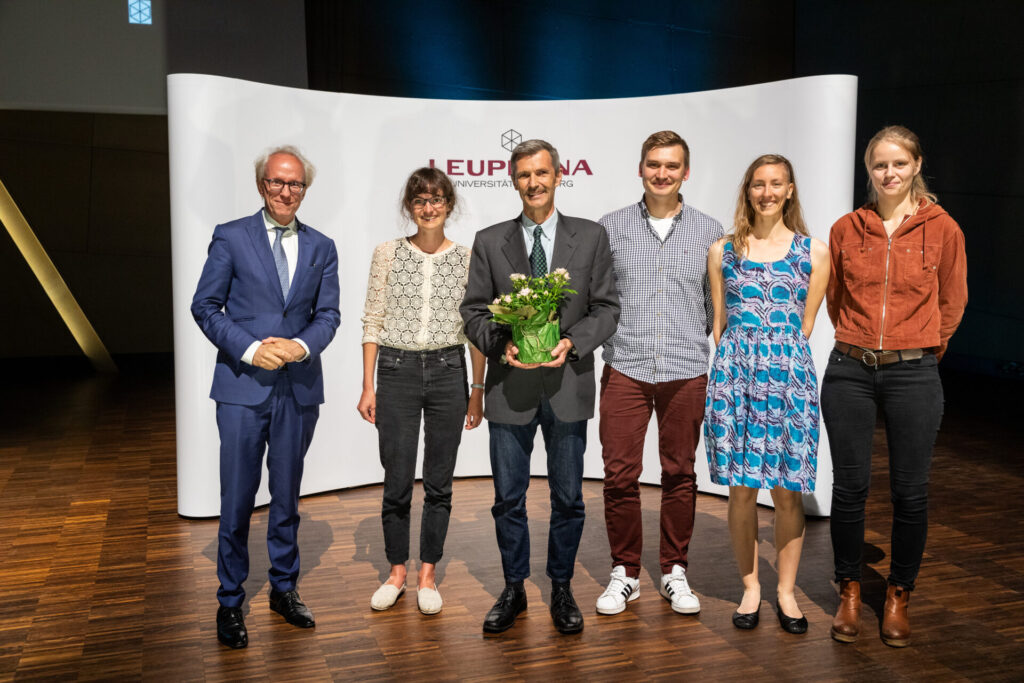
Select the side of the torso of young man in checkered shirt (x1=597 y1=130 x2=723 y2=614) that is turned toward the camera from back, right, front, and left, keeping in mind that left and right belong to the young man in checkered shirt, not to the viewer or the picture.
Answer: front

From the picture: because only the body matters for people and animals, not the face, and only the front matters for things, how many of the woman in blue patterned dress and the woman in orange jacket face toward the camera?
2

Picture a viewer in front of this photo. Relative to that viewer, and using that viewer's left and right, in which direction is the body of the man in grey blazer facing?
facing the viewer

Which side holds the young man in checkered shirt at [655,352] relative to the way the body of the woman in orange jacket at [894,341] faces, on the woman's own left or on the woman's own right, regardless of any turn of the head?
on the woman's own right

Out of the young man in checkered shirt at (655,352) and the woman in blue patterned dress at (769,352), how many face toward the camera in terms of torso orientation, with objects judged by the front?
2

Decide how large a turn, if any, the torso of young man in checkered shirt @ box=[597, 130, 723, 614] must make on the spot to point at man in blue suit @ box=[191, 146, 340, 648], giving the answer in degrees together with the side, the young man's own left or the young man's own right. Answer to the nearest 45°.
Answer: approximately 90° to the young man's own right

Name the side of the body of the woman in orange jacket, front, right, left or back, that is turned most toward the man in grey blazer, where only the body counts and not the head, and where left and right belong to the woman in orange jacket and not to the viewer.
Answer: right
